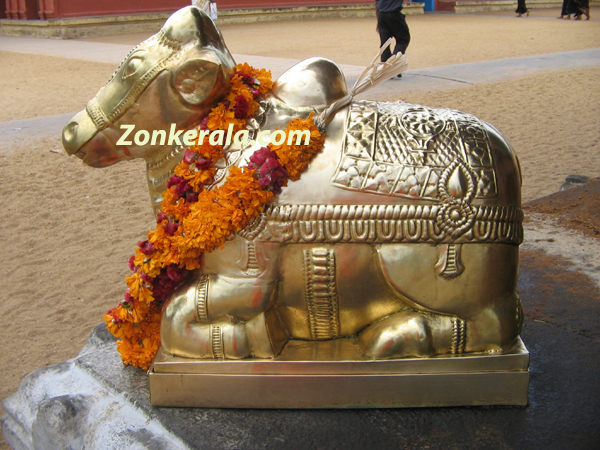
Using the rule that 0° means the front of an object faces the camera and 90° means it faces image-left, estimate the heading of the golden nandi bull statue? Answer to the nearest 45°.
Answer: approximately 90°

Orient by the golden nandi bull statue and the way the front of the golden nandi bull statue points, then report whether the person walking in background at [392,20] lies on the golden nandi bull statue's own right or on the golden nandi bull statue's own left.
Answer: on the golden nandi bull statue's own right

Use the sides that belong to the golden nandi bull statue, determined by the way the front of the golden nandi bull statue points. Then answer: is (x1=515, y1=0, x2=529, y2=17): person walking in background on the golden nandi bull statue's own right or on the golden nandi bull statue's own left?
on the golden nandi bull statue's own right

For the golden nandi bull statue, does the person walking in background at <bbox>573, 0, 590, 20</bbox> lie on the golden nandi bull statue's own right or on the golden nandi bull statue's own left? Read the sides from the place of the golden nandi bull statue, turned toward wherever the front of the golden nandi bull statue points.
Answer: on the golden nandi bull statue's own right

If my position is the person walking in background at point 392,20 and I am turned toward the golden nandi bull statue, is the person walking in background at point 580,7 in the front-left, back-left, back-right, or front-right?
back-left

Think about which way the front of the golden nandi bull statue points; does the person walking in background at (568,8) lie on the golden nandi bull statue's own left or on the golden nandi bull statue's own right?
on the golden nandi bull statue's own right
